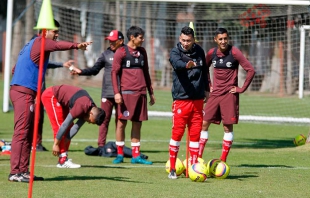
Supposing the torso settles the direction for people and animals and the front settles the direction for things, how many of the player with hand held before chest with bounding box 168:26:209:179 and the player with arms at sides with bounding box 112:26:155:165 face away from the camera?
0

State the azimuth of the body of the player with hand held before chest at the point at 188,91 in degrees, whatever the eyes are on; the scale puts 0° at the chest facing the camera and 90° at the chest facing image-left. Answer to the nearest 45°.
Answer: approximately 0°

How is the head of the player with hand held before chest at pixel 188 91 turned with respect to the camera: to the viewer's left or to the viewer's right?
to the viewer's left

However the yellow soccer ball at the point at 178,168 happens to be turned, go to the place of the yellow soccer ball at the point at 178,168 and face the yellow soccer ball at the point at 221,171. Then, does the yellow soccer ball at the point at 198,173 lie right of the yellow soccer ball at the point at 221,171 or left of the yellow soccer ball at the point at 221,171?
right
